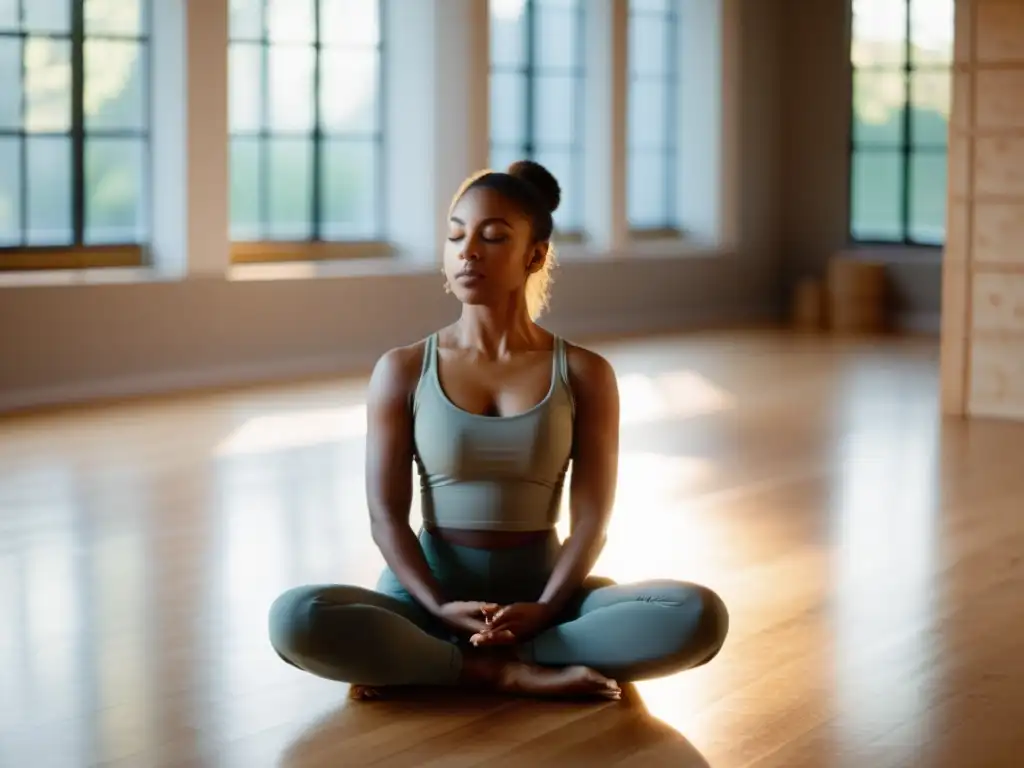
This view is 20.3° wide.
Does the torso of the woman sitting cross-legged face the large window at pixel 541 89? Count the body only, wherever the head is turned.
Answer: no

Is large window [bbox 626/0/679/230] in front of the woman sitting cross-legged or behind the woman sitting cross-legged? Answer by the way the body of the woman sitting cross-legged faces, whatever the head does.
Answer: behind

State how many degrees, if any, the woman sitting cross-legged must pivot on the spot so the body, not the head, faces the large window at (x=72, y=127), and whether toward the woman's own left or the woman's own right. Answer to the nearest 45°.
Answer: approximately 180°

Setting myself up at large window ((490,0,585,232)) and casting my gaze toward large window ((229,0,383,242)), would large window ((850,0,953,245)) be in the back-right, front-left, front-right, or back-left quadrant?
back-left

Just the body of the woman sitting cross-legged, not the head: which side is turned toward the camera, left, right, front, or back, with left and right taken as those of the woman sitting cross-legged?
front

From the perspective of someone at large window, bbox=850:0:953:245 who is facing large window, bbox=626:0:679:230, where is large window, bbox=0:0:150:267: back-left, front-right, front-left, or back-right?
front-left

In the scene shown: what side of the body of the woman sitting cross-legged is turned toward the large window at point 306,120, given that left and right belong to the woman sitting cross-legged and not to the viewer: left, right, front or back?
back

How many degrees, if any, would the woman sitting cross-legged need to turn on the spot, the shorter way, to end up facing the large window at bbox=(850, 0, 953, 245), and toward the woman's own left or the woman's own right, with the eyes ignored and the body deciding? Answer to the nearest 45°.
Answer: approximately 180°
